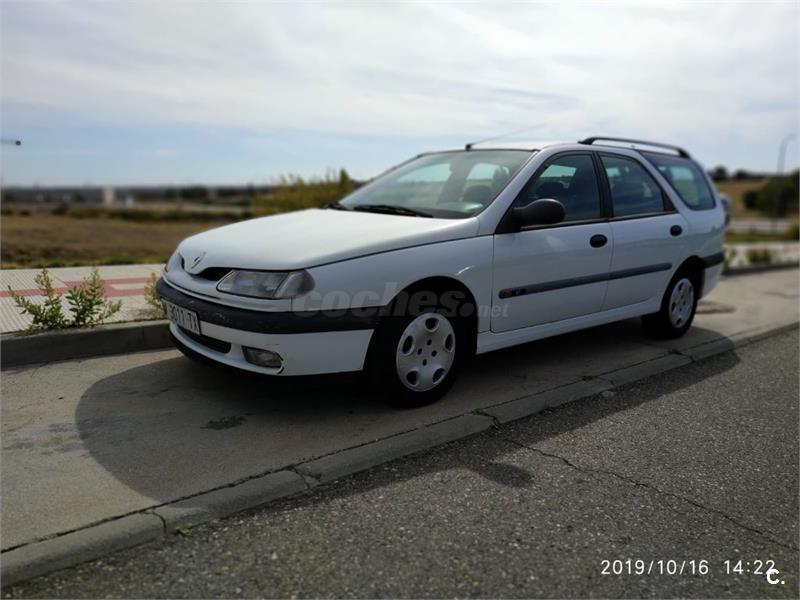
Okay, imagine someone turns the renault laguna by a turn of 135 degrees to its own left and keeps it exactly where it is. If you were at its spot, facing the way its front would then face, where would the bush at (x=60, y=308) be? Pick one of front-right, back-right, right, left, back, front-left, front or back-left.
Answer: back

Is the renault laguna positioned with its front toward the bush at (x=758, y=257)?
no

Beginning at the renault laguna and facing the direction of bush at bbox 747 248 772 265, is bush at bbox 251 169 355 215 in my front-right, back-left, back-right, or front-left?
front-left

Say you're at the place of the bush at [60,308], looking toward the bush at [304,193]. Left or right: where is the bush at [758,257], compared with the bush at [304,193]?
right

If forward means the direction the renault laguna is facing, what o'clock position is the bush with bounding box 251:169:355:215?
The bush is roughly at 4 o'clock from the renault laguna.
